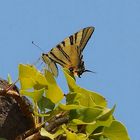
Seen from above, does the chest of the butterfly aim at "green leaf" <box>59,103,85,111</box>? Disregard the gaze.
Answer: no
